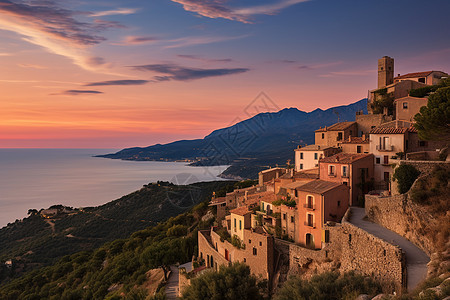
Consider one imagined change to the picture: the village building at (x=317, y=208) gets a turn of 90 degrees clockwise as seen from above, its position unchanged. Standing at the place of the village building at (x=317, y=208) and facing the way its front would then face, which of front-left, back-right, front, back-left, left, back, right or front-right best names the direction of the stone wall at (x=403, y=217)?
back

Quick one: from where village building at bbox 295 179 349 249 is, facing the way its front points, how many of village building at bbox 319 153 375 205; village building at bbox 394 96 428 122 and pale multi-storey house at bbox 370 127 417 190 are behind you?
3

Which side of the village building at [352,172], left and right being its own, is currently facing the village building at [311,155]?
right

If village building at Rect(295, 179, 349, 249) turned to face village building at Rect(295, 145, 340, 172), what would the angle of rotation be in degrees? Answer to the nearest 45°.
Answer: approximately 135° to its right

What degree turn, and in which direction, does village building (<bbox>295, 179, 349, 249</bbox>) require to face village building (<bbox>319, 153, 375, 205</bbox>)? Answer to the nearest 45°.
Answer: approximately 180°

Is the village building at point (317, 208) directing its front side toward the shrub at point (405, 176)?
no

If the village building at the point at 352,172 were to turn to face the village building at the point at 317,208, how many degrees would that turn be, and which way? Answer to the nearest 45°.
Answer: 0° — it already faces it

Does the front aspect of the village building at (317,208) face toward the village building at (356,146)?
no

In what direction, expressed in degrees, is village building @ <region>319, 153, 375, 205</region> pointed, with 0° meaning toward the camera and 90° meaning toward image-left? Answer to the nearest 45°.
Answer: approximately 45°

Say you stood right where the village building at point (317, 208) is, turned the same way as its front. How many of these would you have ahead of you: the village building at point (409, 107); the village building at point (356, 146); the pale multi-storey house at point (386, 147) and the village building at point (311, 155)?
0

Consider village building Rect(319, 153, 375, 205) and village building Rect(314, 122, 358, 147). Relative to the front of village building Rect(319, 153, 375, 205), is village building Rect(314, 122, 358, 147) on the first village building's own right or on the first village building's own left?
on the first village building's own right

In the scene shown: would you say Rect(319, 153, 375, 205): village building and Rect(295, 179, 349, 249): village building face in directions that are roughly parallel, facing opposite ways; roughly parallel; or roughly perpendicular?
roughly parallel

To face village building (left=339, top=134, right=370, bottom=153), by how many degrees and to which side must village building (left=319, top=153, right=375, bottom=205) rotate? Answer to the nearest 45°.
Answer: approximately 135° to its right

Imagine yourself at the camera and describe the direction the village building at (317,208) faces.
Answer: facing the viewer and to the left of the viewer

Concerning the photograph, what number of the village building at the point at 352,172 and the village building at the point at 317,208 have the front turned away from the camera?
0

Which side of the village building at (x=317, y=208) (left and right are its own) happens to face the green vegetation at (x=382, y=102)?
back

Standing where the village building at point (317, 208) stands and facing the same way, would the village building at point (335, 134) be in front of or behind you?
behind
